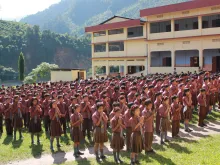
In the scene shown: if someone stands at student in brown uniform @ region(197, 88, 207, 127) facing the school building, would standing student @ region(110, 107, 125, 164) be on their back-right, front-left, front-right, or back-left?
back-left

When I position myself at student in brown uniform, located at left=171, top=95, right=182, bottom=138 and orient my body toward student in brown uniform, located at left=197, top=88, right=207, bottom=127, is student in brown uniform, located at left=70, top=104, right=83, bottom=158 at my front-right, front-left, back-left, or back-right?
back-left

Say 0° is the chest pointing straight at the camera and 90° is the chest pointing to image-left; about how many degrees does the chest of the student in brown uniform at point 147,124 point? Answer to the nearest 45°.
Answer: approximately 315°

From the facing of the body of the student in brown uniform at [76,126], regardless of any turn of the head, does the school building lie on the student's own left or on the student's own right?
on the student's own left

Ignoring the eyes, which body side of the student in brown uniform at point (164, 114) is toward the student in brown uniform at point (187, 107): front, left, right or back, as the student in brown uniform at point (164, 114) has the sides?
left

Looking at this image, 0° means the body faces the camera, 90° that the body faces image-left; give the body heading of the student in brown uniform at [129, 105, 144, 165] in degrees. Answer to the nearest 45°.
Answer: approximately 315°

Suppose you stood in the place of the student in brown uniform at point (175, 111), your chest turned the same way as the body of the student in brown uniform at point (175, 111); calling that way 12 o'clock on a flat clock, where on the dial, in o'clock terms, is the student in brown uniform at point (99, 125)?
the student in brown uniform at point (99, 125) is roughly at 3 o'clock from the student in brown uniform at point (175, 111).

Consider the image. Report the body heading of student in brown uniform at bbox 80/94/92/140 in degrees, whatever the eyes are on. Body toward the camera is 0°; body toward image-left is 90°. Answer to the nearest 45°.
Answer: approximately 315°

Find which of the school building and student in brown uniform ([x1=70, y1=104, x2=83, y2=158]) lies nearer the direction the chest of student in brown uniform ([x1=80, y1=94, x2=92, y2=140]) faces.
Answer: the student in brown uniform

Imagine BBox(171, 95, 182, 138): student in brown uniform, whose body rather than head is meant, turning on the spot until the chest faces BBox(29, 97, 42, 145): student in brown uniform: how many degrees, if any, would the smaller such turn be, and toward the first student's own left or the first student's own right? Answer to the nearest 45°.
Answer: approximately 135° to the first student's own right
